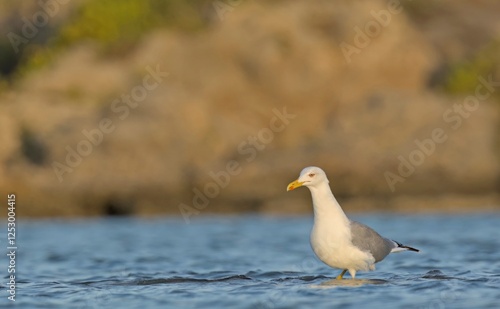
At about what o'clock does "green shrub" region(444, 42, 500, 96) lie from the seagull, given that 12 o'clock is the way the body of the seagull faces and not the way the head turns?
The green shrub is roughly at 5 o'clock from the seagull.

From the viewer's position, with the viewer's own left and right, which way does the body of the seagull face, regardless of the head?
facing the viewer and to the left of the viewer
